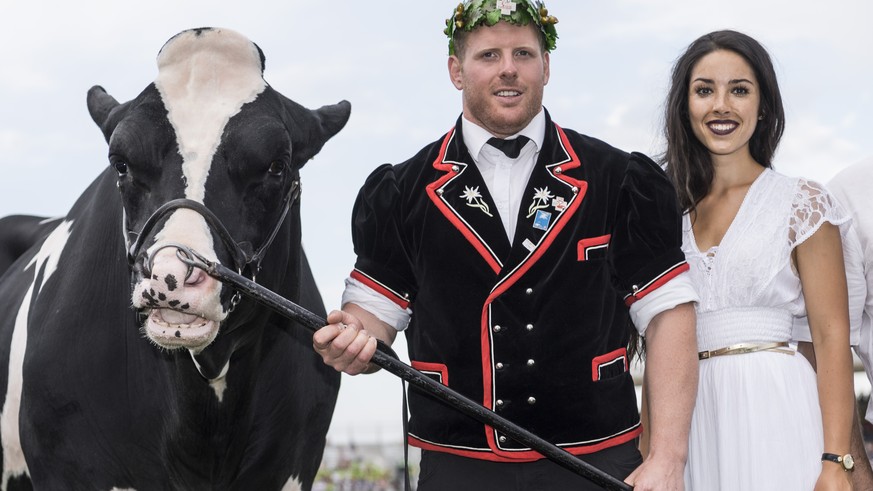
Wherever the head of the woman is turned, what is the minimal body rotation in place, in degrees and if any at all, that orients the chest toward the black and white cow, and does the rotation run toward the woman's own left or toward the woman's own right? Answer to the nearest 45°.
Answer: approximately 45° to the woman's own right

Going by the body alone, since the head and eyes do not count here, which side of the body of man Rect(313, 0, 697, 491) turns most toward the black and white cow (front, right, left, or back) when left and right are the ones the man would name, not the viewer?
right

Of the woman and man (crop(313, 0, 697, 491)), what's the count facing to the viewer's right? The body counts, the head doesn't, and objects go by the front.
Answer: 0

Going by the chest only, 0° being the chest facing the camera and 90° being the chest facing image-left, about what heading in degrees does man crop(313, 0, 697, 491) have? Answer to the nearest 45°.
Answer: approximately 0°

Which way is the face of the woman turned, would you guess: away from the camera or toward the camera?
toward the camera

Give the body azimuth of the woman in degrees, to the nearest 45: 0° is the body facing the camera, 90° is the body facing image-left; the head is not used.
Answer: approximately 45°

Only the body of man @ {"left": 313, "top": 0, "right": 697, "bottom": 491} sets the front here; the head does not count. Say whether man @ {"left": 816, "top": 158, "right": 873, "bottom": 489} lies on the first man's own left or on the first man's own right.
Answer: on the first man's own left

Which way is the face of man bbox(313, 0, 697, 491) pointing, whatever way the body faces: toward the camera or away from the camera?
toward the camera

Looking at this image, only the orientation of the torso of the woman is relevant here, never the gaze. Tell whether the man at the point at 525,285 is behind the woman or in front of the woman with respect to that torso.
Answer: in front
